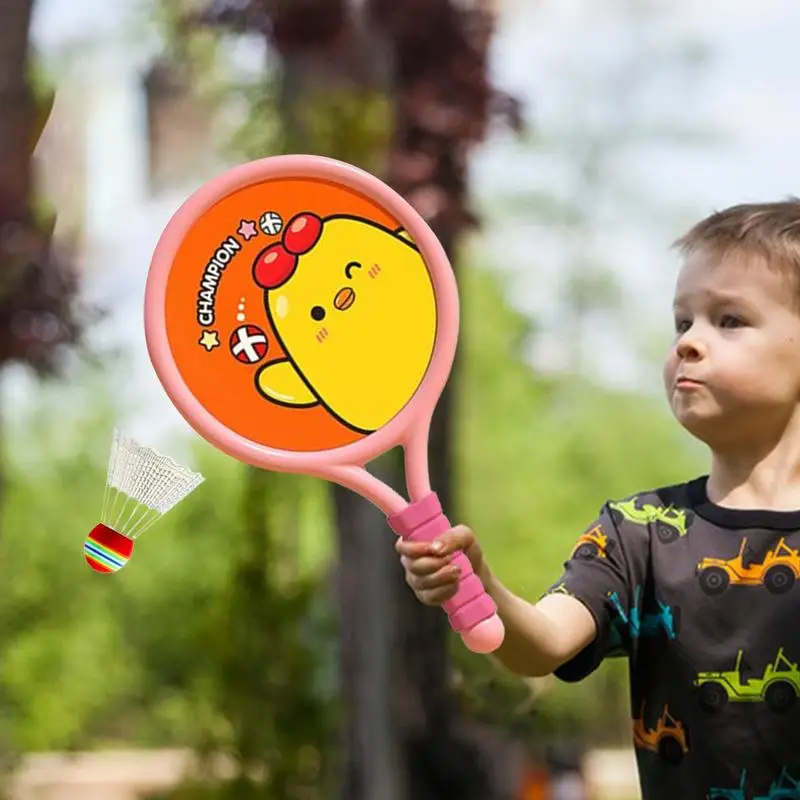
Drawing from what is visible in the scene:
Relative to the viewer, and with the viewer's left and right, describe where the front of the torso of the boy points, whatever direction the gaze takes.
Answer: facing the viewer and to the left of the viewer

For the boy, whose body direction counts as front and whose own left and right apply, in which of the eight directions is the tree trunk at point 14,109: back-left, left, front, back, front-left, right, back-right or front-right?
right
